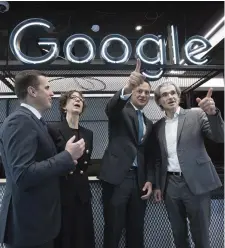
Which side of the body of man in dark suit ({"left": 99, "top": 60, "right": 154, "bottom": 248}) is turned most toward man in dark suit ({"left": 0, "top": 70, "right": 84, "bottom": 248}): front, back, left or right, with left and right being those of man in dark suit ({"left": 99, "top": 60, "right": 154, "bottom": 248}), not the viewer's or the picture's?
right

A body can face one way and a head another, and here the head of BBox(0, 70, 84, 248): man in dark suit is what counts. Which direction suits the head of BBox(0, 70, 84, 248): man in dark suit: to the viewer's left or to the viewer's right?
to the viewer's right

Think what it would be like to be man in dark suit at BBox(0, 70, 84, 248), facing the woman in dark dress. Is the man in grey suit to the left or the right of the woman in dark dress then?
right

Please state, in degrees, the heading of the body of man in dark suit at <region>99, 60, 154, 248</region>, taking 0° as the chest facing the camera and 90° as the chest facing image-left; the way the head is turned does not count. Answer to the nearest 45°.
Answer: approximately 315°

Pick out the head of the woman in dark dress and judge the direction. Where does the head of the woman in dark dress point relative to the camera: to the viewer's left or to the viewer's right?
to the viewer's right

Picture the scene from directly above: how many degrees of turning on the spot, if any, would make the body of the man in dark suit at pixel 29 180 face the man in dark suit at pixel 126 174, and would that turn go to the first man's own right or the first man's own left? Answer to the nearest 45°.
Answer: approximately 45° to the first man's own left

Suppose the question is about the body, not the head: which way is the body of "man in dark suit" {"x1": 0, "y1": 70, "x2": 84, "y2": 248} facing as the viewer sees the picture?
to the viewer's right

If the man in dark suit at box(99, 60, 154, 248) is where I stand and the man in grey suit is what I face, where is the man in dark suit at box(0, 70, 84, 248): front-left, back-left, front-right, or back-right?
back-right

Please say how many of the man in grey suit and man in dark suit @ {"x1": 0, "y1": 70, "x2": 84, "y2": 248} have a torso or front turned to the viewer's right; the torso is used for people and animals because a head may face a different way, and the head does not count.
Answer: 1
